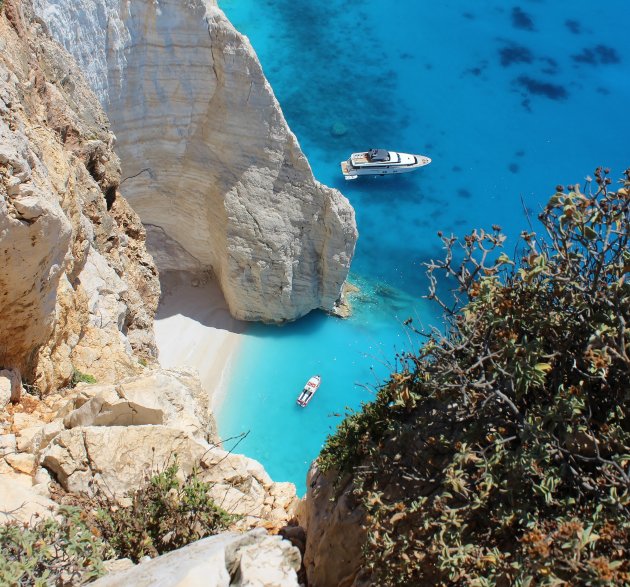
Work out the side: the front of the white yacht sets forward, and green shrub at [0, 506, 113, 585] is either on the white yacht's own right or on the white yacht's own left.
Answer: on the white yacht's own right

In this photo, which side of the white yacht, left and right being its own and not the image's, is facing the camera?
right

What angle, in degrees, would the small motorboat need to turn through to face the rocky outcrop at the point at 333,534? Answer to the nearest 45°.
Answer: approximately 135° to its right

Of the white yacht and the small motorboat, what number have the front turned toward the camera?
0

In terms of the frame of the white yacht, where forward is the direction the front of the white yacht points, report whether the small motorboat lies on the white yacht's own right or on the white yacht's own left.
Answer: on the white yacht's own right

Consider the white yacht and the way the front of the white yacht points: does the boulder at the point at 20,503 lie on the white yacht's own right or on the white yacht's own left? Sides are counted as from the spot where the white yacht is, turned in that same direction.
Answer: on the white yacht's own right

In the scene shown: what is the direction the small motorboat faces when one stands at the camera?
facing away from the viewer and to the right of the viewer

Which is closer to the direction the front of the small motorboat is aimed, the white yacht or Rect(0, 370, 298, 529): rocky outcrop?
the white yacht

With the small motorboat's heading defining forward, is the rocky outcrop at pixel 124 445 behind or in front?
behind

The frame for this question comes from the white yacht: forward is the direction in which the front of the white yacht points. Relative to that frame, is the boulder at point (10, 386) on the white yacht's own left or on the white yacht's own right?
on the white yacht's own right

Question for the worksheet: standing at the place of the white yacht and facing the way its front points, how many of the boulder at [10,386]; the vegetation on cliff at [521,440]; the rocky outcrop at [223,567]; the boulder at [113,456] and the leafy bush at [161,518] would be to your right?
5

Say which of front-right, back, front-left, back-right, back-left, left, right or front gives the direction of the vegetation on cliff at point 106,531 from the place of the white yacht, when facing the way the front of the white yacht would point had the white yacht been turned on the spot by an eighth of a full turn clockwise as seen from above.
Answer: front-right
